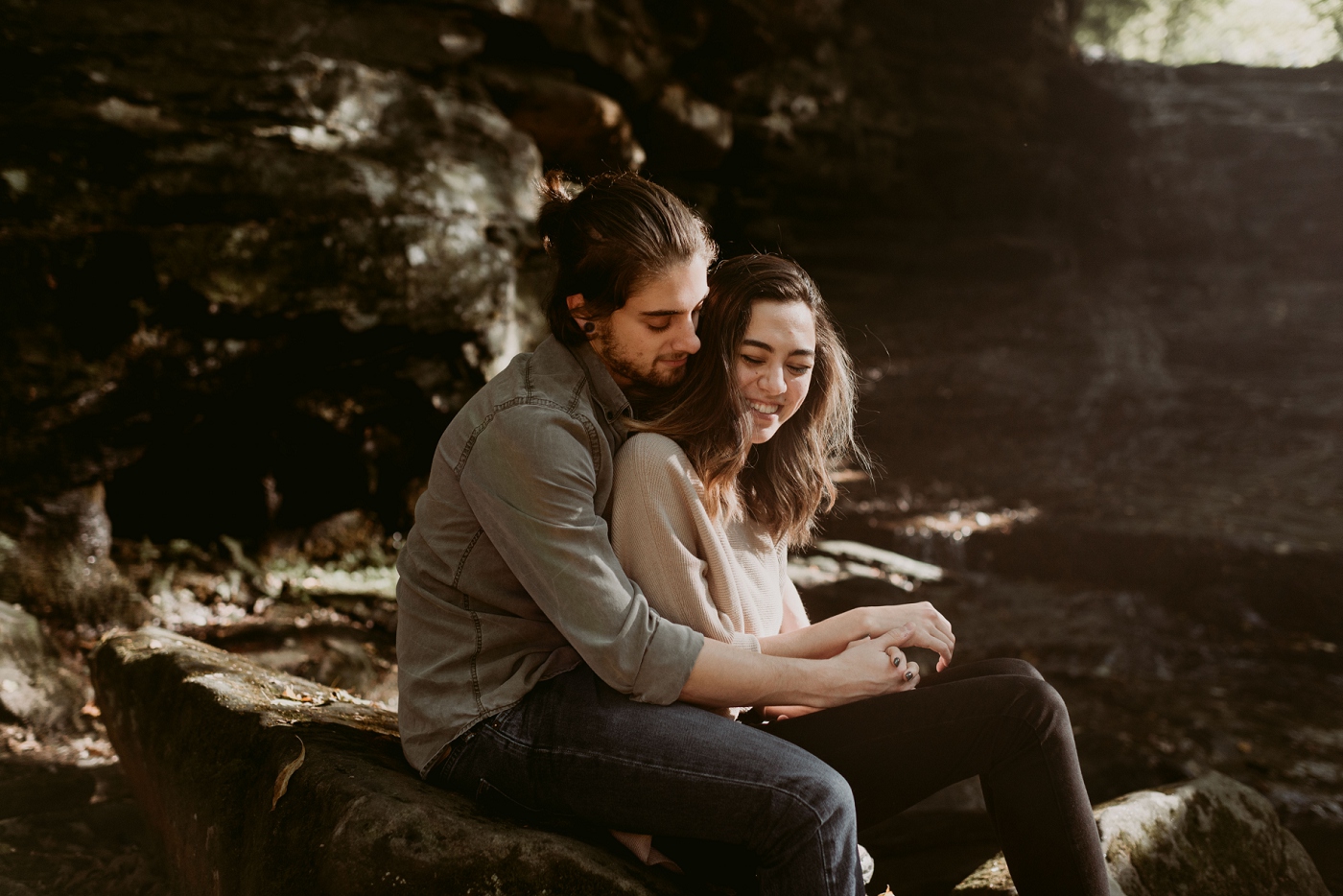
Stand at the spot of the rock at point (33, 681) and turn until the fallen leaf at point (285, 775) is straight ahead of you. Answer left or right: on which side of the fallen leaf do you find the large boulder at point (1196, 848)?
left

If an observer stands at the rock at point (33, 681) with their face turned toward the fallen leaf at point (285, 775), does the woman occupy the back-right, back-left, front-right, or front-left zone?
front-left

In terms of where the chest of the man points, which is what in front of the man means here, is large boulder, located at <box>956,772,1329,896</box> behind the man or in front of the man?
in front

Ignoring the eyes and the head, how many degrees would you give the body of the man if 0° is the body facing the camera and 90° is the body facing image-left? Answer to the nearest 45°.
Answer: approximately 270°

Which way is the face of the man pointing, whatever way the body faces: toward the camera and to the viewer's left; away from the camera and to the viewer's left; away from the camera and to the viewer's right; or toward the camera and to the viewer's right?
toward the camera and to the viewer's right

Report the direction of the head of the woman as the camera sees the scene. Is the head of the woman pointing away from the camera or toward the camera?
toward the camera

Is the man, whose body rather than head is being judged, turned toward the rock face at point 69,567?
no

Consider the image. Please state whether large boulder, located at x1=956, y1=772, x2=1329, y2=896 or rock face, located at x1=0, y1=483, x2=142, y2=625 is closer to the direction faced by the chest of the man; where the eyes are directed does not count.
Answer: the large boulder

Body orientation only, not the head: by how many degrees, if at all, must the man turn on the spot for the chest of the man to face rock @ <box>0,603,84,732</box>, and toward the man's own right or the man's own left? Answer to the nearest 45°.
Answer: approximately 135° to the man's own left
